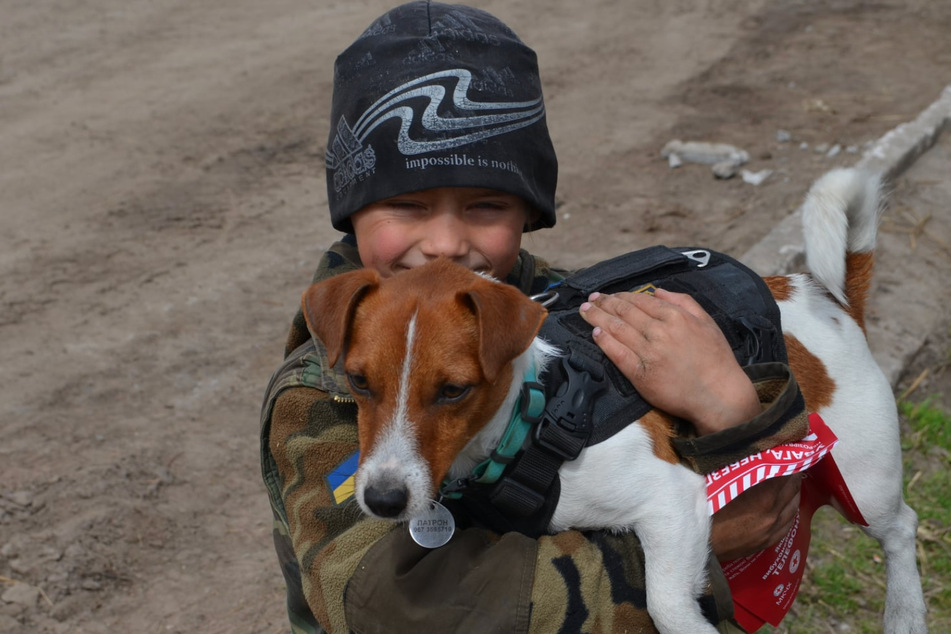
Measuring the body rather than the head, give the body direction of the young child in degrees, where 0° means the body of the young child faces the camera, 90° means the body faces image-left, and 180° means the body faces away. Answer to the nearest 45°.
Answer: approximately 0°
